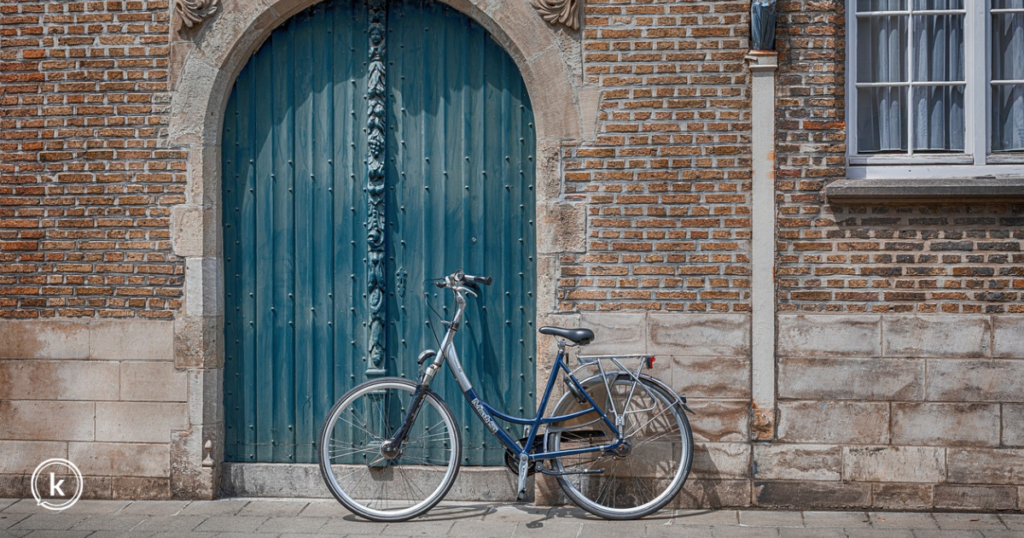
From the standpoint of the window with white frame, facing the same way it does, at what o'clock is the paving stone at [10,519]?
The paving stone is roughly at 2 o'clock from the window with white frame.

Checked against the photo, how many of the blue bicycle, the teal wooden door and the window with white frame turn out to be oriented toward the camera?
2

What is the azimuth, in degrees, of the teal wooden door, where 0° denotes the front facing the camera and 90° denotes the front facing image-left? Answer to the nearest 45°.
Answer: approximately 0°

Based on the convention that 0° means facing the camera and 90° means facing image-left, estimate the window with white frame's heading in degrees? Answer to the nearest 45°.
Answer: approximately 0°

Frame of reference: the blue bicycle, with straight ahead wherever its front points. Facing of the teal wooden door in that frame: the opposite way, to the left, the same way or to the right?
to the left

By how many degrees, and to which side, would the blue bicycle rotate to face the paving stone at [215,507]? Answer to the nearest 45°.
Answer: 0° — it already faces it

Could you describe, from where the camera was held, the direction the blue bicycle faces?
facing to the left of the viewer

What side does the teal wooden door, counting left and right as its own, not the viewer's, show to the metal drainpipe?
left

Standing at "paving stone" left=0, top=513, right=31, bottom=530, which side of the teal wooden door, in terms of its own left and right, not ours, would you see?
right

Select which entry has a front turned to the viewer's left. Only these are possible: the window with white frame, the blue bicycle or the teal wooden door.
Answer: the blue bicycle
